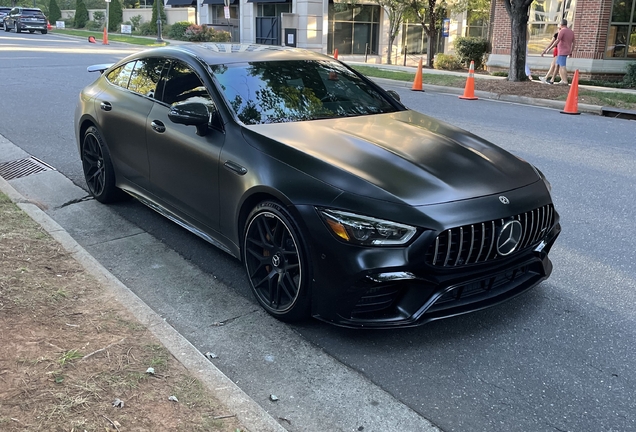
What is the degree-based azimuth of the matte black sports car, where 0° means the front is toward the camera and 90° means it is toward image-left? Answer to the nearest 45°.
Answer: approximately 315°

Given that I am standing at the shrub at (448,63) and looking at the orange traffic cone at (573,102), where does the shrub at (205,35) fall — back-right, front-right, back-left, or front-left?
back-right

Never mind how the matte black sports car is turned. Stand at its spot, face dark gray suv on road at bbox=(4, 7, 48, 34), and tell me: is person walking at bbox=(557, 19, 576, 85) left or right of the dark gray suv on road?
right

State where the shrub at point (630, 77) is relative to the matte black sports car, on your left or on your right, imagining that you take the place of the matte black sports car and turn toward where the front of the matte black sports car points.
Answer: on your left

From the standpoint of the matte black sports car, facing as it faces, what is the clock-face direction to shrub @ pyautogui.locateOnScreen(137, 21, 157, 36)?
The shrub is roughly at 7 o'clock from the matte black sports car.

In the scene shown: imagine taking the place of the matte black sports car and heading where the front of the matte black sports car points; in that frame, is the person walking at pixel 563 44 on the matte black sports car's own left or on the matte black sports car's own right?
on the matte black sports car's own left

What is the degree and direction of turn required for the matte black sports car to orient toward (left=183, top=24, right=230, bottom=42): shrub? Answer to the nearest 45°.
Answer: approximately 135° to its left

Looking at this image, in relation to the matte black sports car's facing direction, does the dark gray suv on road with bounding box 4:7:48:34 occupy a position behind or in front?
behind

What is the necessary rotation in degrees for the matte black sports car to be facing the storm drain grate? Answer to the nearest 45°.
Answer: approximately 180°

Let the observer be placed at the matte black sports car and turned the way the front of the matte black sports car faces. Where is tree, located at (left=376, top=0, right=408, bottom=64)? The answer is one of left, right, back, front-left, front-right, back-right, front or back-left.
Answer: back-left

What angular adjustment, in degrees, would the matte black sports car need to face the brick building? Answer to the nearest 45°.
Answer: approximately 90° to its left

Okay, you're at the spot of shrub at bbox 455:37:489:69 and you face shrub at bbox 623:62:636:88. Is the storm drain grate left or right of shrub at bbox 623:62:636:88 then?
right

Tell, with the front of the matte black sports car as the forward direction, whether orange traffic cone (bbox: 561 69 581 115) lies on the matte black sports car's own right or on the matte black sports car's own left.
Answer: on the matte black sports car's own left

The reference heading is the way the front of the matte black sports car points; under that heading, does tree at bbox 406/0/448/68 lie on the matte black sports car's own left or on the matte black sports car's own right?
on the matte black sports car's own left
